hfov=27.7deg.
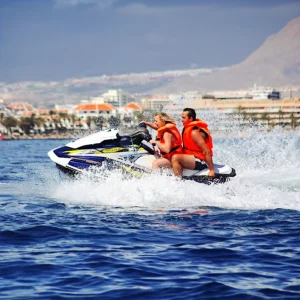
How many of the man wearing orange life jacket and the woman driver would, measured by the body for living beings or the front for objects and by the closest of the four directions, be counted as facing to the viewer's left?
2

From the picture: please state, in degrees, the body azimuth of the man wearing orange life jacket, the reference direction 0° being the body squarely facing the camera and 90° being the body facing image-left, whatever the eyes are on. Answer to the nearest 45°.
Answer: approximately 90°

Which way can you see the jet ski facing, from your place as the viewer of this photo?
facing to the left of the viewer

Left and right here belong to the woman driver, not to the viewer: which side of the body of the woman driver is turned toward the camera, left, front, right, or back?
left
